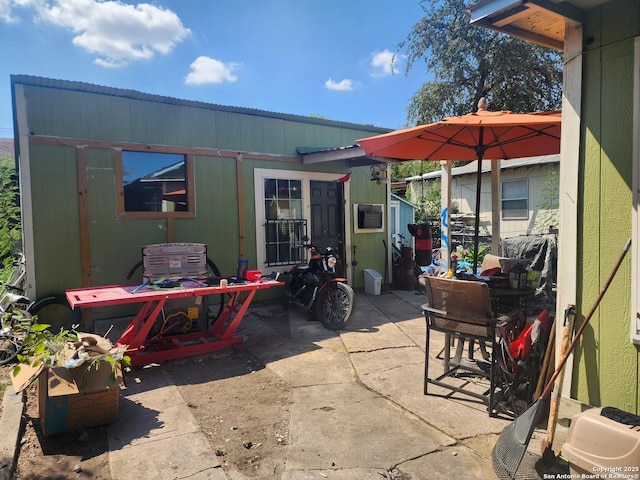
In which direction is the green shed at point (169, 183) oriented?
toward the camera

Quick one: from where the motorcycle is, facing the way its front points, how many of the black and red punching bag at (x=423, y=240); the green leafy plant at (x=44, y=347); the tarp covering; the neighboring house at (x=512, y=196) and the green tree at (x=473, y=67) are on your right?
1

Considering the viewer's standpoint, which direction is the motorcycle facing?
facing the viewer and to the right of the viewer

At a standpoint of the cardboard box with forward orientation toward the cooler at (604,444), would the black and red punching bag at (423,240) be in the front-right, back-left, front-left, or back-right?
front-left

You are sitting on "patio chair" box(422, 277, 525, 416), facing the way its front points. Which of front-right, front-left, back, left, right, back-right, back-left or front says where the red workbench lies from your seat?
back-left

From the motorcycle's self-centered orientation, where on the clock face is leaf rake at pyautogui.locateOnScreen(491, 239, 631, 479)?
The leaf rake is roughly at 1 o'clock from the motorcycle.

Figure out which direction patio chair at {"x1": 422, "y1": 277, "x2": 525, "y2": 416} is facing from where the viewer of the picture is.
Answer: facing away from the viewer and to the right of the viewer

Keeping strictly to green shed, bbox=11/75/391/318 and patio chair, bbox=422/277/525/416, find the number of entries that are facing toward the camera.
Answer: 1

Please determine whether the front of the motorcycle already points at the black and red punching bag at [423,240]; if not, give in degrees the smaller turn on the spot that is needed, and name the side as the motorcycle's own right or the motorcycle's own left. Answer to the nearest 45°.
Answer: approximately 90° to the motorcycle's own left

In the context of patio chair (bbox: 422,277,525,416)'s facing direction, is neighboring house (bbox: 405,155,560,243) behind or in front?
in front

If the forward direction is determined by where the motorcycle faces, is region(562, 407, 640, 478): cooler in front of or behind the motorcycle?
in front

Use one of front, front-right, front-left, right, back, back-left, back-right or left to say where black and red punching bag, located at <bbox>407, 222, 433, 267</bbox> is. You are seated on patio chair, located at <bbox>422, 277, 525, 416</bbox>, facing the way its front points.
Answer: front-left

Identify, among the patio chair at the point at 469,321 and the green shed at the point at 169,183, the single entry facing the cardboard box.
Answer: the green shed

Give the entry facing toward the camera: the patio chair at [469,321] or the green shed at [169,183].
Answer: the green shed

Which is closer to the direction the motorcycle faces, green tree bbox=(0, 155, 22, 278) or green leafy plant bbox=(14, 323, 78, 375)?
the green leafy plant

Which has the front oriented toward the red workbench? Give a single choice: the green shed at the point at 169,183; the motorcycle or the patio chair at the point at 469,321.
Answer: the green shed
